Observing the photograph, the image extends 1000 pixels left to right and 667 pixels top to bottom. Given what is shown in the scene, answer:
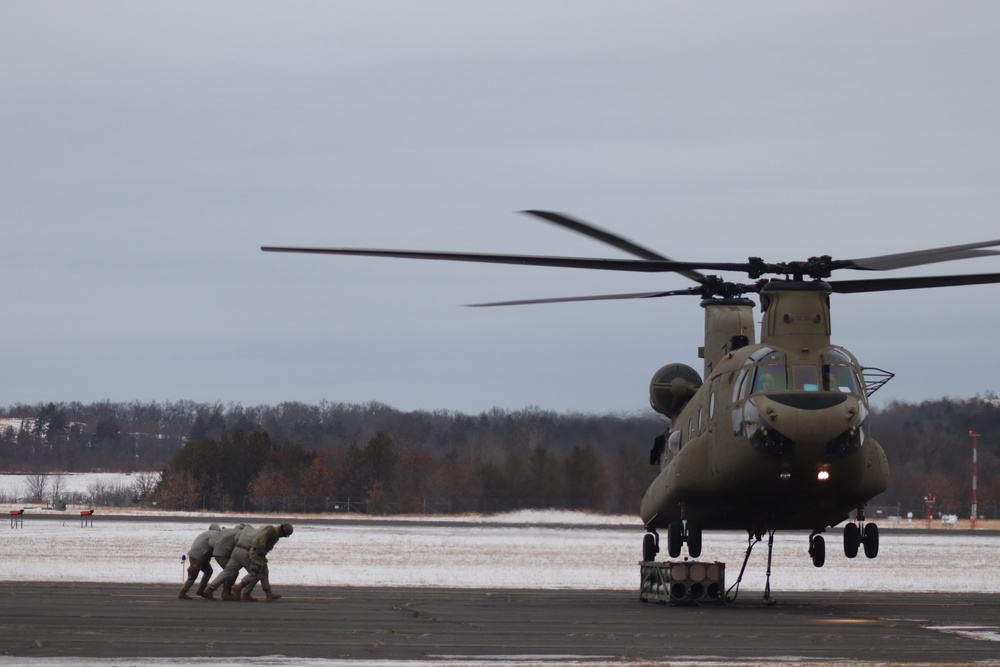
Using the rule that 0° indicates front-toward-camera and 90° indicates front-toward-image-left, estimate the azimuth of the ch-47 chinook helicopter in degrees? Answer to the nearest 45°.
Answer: approximately 0°

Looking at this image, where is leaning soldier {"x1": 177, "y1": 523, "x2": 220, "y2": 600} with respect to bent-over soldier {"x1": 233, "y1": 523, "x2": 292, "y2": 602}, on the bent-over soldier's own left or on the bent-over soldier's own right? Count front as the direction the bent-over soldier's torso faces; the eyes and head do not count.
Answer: on the bent-over soldier's own left

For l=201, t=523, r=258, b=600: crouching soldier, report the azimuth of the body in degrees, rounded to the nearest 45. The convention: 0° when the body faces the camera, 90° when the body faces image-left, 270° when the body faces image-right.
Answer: approximately 270°

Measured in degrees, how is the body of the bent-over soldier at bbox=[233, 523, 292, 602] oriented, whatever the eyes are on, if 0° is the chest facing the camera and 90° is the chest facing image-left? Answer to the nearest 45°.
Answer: approximately 270°

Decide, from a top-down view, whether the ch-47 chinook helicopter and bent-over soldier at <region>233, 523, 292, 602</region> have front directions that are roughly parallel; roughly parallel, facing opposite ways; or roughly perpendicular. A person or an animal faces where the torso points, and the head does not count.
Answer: roughly perpendicular

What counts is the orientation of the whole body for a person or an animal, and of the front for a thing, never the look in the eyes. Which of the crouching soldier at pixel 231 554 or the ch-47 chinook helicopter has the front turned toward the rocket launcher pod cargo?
the crouching soldier

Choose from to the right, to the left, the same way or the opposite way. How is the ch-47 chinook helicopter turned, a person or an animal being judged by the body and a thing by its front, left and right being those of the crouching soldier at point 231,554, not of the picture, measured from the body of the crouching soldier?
to the right

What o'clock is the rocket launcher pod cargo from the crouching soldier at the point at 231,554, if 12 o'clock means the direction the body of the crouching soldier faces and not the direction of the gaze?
The rocket launcher pod cargo is roughly at 12 o'clock from the crouching soldier.

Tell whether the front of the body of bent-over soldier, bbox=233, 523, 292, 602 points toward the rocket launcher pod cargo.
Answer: yes
